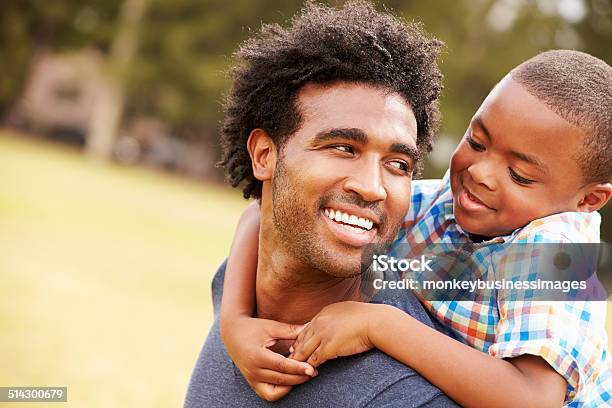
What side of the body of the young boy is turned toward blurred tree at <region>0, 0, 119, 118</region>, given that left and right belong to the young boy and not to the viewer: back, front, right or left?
right

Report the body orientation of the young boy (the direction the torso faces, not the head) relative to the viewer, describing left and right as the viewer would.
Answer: facing the viewer and to the left of the viewer

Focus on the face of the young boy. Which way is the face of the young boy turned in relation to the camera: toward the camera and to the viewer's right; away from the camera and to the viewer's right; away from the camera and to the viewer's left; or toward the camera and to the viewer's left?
toward the camera and to the viewer's left

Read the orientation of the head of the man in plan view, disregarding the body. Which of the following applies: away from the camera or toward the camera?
toward the camera
